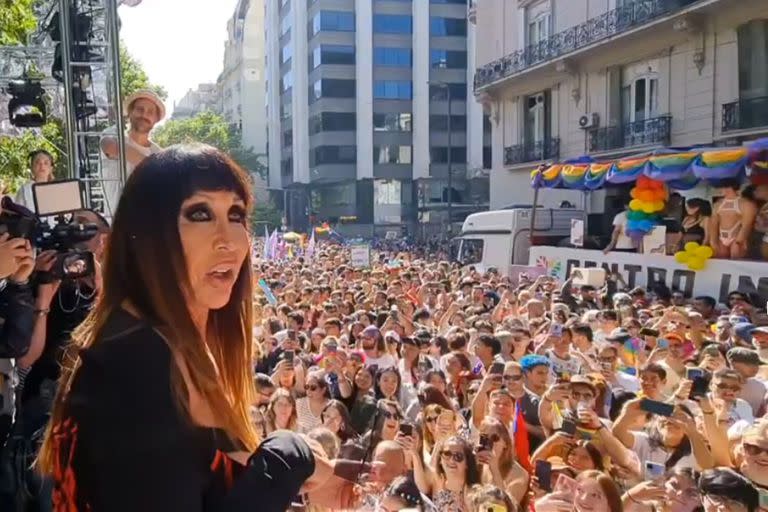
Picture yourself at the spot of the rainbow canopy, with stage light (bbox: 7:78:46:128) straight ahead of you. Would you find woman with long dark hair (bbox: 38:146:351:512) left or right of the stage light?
left

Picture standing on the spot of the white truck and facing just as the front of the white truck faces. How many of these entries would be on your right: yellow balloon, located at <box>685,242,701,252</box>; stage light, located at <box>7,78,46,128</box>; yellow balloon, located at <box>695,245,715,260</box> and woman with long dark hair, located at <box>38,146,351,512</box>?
0

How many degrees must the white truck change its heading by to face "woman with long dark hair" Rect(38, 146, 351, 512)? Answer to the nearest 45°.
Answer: approximately 90° to its left

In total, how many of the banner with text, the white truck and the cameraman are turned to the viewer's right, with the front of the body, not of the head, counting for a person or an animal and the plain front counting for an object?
1

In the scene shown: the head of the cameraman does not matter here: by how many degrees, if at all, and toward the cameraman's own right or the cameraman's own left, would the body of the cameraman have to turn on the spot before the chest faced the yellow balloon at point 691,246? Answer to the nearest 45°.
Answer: approximately 45° to the cameraman's own left

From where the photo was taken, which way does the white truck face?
to the viewer's left

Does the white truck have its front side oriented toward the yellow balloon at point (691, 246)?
no

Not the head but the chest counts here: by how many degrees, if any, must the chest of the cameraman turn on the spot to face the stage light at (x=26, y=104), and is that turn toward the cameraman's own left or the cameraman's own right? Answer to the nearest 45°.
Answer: approximately 90° to the cameraman's own left

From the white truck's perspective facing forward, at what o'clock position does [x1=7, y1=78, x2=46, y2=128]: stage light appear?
The stage light is roughly at 10 o'clock from the white truck.

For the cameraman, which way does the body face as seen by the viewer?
to the viewer's right

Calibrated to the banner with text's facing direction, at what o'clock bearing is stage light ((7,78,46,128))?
The stage light is roughly at 12 o'clock from the banner with text.

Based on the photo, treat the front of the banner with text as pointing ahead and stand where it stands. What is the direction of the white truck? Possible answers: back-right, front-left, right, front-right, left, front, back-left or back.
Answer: right

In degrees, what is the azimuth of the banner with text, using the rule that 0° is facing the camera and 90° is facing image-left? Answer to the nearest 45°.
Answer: approximately 45°

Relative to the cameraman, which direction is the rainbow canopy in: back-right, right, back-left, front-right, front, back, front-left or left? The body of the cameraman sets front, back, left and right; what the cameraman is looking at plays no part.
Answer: front-left

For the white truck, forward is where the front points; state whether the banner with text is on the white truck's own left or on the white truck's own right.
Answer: on the white truck's own left

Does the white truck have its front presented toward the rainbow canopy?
no
